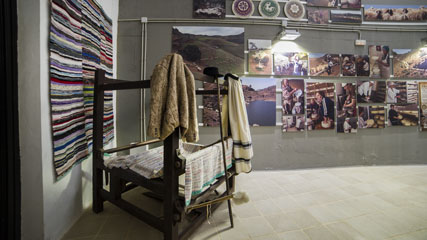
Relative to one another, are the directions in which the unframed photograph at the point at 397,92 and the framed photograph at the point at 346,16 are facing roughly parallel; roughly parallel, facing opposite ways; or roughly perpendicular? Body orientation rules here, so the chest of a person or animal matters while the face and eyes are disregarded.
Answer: roughly parallel

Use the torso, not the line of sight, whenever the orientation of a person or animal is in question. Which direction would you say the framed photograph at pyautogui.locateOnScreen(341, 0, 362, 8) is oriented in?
toward the camera

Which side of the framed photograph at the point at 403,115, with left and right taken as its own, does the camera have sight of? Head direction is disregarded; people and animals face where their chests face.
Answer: front

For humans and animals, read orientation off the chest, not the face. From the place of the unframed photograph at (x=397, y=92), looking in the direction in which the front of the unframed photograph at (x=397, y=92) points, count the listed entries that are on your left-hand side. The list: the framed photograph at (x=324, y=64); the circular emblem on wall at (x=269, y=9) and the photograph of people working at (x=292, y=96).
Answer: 0

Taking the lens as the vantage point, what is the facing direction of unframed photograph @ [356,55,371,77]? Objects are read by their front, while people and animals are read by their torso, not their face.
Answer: facing the viewer

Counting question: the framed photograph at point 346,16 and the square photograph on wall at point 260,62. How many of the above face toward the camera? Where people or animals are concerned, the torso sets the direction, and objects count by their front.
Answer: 2

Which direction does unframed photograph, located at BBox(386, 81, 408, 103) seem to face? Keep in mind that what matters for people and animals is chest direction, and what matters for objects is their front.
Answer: toward the camera

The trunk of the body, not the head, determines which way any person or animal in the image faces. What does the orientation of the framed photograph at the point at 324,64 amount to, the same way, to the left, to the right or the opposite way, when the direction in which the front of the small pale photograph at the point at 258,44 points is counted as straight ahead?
the same way
